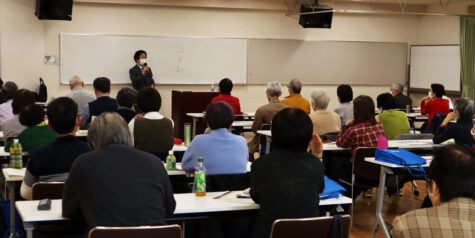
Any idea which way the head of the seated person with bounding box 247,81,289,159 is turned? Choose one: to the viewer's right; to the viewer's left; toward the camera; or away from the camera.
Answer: away from the camera

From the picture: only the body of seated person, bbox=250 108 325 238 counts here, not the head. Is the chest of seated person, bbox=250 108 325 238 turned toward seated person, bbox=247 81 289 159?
yes

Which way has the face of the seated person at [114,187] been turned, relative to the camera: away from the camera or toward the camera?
away from the camera

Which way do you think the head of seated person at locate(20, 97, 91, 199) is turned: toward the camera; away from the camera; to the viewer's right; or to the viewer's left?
away from the camera

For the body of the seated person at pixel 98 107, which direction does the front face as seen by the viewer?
away from the camera

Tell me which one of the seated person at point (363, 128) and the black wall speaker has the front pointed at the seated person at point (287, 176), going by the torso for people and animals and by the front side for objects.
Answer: the black wall speaker

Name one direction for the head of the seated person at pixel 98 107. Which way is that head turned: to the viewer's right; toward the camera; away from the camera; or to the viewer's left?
away from the camera

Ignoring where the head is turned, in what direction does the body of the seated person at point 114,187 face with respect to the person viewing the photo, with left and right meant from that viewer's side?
facing away from the viewer

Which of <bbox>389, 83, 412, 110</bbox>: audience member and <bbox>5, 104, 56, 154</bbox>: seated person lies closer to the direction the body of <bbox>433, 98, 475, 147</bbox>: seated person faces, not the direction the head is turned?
the audience member

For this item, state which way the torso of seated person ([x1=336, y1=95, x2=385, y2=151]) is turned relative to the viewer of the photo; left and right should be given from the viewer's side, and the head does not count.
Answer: facing away from the viewer

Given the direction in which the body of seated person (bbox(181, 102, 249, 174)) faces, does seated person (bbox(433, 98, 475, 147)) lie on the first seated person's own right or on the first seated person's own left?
on the first seated person's own right

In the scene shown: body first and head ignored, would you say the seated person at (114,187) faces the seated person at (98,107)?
yes

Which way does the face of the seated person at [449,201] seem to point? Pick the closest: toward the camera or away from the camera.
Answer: away from the camera

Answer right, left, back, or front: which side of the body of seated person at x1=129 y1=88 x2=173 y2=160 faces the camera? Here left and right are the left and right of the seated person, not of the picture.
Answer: back

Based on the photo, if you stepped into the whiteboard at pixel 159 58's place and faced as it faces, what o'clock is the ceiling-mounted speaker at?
The ceiling-mounted speaker is roughly at 9 o'clock from the whiteboard.

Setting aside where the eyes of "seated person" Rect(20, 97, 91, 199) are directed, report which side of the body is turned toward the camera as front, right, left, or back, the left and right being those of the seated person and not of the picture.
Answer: back

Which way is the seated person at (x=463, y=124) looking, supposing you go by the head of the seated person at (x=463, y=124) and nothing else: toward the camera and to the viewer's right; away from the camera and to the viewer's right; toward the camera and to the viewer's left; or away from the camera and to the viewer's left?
away from the camera and to the viewer's left
